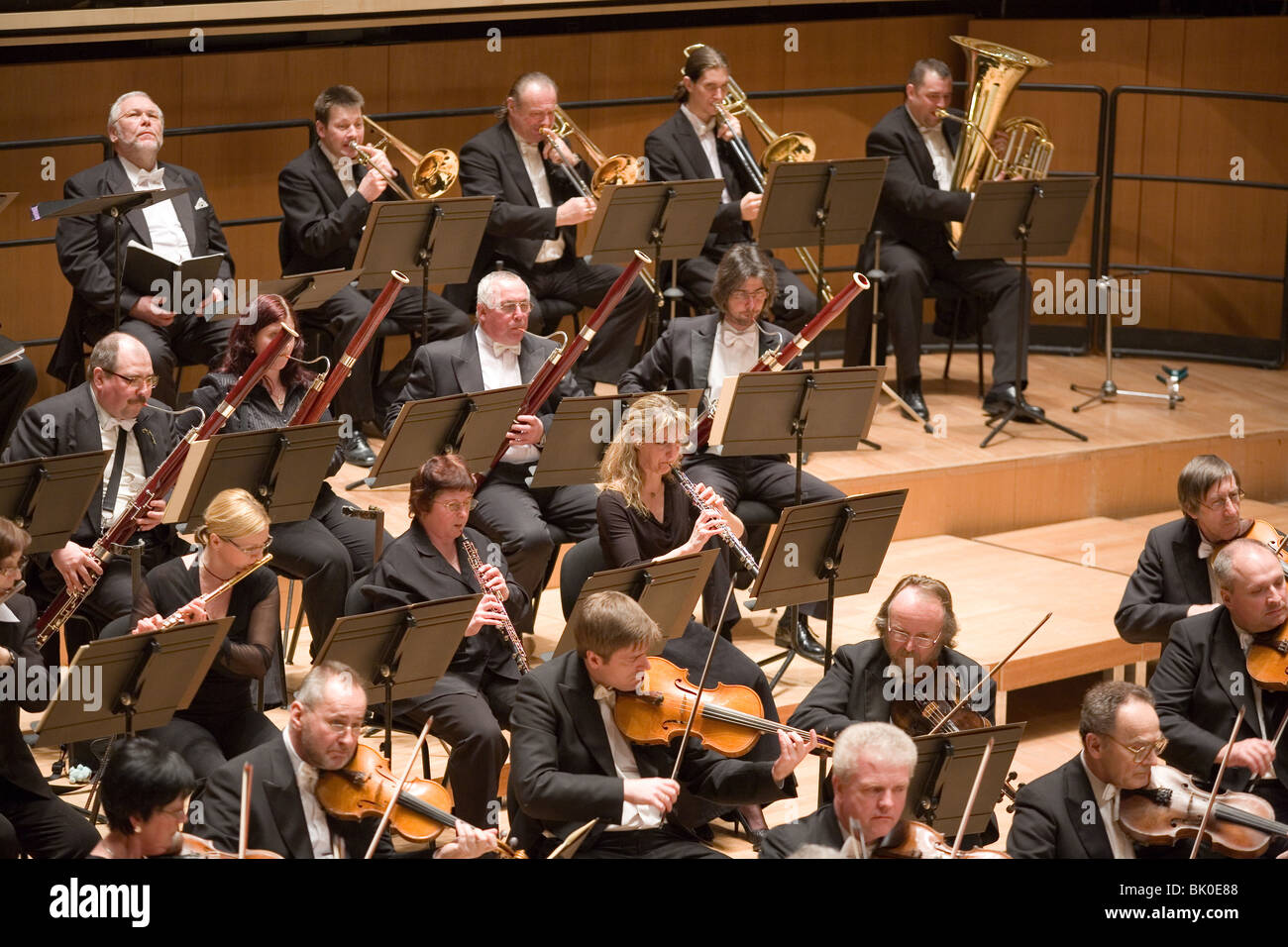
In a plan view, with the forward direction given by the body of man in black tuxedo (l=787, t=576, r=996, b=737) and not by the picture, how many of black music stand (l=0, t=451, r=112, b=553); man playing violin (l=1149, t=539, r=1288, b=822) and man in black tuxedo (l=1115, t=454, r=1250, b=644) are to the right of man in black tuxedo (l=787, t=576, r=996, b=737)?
1

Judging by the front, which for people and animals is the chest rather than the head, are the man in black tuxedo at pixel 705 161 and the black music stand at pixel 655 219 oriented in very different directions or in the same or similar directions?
very different directions

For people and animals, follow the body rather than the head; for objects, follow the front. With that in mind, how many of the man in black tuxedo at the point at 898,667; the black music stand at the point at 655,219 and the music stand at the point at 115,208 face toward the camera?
1

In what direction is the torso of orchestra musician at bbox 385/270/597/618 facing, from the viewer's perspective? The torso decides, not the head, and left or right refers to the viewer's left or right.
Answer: facing the viewer and to the right of the viewer

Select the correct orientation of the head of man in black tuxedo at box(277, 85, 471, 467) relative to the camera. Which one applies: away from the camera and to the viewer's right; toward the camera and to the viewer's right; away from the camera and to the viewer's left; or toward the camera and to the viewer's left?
toward the camera and to the viewer's right

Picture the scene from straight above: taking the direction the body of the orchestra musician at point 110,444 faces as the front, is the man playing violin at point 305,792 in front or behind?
in front

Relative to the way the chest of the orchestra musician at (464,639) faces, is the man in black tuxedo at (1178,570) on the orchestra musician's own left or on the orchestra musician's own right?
on the orchestra musician's own left

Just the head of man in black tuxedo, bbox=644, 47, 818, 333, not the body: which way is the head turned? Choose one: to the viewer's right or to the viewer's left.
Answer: to the viewer's right

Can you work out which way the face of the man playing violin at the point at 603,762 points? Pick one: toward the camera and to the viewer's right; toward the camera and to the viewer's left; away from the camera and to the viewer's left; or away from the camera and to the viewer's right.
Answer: toward the camera and to the viewer's right

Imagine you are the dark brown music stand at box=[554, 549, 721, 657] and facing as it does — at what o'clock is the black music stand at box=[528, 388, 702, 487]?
the black music stand at box=[528, 388, 702, 487] is roughly at 1 o'clock from the dark brown music stand at box=[554, 549, 721, 657].

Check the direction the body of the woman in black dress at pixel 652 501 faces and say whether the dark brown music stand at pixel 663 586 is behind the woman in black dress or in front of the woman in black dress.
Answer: in front

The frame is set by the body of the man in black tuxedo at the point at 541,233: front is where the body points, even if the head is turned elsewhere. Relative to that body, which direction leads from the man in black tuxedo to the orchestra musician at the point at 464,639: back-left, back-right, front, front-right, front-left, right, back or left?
front-right

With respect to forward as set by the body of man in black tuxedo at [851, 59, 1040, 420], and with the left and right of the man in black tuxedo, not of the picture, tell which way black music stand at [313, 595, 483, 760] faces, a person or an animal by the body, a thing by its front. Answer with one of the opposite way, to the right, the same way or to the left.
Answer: the opposite way

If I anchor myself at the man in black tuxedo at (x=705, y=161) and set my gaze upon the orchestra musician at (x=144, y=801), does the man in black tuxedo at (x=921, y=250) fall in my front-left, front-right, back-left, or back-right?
back-left

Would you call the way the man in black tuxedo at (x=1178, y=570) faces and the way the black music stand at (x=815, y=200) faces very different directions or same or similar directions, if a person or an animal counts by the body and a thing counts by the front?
very different directions
